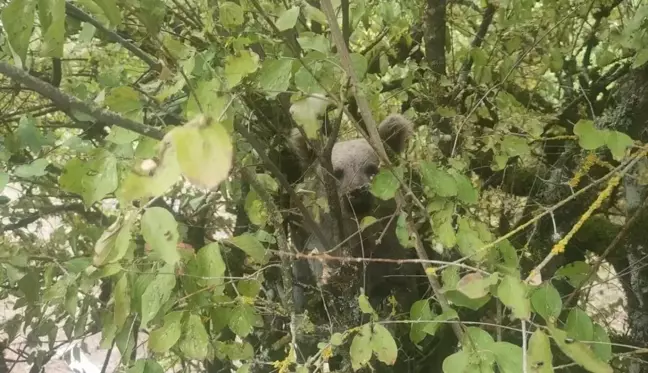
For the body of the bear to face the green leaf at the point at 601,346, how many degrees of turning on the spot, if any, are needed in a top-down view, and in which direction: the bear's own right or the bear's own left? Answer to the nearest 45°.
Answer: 0° — it already faces it

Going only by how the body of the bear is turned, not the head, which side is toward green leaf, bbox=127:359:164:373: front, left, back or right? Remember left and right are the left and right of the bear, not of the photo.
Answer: front

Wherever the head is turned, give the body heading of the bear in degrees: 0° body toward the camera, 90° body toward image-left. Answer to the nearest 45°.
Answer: approximately 0°

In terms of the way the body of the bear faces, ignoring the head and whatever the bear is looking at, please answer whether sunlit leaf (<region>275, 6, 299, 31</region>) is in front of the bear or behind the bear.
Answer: in front

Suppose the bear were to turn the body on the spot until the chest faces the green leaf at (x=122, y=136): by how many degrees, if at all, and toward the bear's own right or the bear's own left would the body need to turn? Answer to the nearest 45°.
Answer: approximately 45° to the bear's own right

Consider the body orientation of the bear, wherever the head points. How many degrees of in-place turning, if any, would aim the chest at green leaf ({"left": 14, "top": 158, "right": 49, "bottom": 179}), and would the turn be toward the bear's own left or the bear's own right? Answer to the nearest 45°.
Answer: approximately 45° to the bear's own right

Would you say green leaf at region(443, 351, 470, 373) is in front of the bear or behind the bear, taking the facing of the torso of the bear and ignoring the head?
in front
